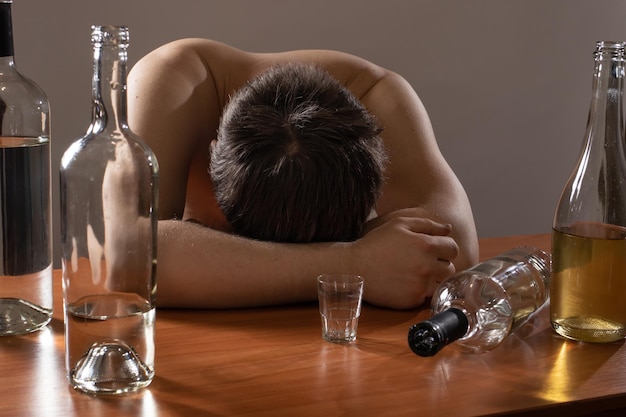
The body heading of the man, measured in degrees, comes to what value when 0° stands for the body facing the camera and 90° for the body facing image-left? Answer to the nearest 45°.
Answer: approximately 0°
